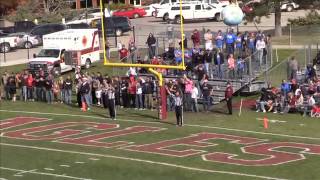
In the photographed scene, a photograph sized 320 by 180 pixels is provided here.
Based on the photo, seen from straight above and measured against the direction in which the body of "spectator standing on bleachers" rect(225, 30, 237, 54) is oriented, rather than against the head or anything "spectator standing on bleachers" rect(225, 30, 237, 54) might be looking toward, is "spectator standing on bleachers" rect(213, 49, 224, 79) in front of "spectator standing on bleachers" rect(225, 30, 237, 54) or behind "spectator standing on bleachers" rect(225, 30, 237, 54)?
in front

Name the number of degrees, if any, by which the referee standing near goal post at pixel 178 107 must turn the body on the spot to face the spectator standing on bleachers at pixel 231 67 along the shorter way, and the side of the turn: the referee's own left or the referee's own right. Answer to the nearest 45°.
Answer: approximately 135° to the referee's own left

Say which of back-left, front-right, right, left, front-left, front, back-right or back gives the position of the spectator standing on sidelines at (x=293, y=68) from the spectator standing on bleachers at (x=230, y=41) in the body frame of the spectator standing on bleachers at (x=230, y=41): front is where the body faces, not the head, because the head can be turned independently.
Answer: front-left

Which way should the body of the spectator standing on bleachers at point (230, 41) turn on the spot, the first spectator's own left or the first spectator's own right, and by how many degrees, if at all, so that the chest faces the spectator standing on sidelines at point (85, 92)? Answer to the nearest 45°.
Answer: approximately 45° to the first spectator's own right

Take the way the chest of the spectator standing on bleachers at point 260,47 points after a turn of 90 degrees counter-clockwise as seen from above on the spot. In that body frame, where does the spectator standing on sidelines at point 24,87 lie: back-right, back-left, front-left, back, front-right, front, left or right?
back

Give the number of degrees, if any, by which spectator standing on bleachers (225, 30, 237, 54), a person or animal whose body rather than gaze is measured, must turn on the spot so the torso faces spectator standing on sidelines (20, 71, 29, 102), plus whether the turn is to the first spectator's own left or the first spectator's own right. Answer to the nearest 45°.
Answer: approximately 90° to the first spectator's own right

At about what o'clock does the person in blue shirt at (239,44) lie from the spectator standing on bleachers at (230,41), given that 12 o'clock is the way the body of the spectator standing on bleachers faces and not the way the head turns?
The person in blue shirt is roughly at 9 o'clock from the spectator standing on bleachers.
